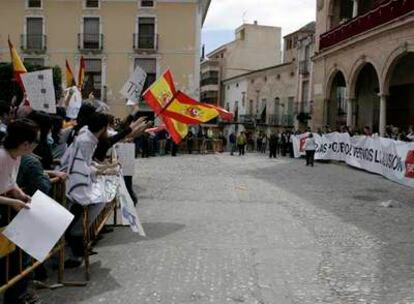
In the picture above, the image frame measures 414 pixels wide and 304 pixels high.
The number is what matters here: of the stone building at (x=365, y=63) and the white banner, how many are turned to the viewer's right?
0

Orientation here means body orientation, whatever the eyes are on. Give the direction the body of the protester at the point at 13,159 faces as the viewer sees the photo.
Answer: to the viewer's right

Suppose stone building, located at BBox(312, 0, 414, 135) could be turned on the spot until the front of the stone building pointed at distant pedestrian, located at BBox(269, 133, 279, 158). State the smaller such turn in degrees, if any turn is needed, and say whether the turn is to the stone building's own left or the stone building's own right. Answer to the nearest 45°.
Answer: approximately 45° to the stone building's own right

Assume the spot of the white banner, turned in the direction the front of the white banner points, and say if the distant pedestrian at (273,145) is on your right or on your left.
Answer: on your right

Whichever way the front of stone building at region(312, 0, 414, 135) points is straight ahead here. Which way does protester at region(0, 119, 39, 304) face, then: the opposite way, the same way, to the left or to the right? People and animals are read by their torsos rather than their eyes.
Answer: the opposite way

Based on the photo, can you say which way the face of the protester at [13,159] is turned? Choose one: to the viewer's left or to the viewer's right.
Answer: to the viewer's right

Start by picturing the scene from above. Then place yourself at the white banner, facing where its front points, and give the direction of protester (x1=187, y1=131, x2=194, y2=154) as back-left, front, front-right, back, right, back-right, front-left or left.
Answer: right

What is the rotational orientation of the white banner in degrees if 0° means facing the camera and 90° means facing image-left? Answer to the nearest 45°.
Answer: approximately 45°
